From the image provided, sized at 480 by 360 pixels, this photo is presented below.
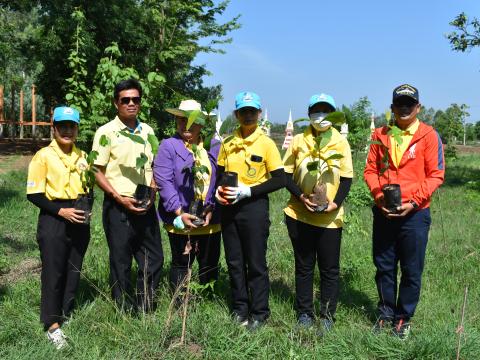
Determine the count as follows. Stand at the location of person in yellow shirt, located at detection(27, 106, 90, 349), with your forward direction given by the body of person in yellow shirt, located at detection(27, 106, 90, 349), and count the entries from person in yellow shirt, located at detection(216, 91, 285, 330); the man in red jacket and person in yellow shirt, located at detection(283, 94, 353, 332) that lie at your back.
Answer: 0

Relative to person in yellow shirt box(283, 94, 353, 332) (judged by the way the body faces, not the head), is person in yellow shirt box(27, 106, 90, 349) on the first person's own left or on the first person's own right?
on the first person's own right

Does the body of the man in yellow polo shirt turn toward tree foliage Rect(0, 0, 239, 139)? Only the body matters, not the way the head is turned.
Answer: no

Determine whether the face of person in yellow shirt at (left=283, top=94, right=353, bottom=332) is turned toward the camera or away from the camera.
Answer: toward the camera

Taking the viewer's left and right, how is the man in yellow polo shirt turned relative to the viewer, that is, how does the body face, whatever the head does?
facing the viewer and to the right of the viewer

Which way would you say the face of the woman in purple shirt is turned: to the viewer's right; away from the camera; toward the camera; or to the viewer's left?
toward the camera

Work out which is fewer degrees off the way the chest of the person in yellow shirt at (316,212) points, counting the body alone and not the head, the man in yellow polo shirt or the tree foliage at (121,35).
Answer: the man in yellow polo shirt

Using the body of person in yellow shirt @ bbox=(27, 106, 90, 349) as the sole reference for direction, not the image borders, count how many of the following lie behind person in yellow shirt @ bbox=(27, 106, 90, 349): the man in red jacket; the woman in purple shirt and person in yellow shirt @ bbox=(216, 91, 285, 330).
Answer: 0

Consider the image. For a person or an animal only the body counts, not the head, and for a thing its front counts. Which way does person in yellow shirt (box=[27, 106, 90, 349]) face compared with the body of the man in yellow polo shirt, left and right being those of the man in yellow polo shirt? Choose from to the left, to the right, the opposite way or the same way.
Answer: the same way

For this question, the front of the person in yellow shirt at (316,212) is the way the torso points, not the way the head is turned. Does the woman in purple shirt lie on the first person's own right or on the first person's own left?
on the first person's own right

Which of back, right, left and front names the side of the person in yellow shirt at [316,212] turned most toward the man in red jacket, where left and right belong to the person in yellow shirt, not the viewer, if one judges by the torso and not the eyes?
left

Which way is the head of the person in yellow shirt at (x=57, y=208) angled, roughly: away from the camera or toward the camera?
toward the camera

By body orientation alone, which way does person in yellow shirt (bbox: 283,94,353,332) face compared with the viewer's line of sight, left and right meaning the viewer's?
facing the viewer

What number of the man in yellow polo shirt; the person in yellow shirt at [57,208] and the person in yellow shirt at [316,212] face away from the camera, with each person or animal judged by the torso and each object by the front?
0

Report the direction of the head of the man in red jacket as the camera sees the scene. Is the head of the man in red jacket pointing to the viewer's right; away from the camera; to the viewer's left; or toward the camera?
toward the camera
